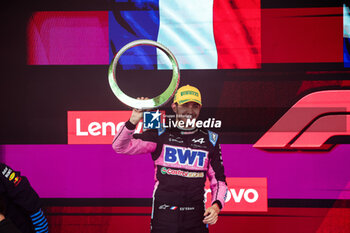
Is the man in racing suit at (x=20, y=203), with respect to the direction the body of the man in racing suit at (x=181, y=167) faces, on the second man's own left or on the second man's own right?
on the second man's own right

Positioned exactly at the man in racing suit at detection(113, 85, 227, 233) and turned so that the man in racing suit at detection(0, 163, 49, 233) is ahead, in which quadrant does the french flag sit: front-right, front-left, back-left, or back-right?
back-right

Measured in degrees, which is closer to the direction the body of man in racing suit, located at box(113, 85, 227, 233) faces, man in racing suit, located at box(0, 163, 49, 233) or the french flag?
the man in racing suit

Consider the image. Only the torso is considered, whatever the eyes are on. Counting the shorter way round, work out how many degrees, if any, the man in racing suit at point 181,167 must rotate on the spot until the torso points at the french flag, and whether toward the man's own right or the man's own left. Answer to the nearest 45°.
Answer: approximately 180°
